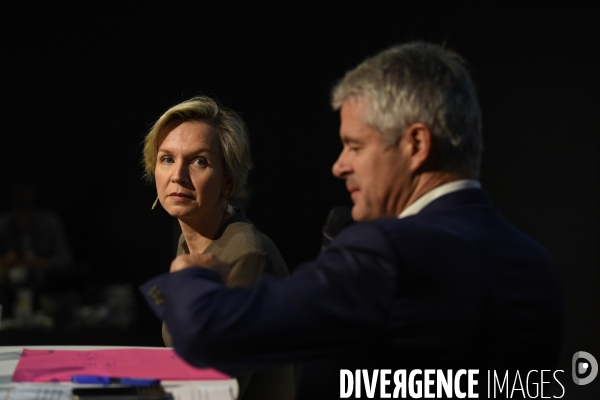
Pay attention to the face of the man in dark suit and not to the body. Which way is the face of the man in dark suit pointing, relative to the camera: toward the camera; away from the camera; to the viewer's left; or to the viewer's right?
to the viewer's left

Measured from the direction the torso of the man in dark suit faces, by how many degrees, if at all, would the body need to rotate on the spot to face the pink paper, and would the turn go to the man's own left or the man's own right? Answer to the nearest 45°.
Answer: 0° — they already face it

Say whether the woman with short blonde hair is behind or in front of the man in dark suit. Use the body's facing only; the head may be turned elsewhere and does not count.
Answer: in front

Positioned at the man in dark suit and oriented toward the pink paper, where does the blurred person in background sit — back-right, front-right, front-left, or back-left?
front-right

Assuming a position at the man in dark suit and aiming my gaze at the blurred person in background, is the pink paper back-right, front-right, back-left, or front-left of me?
front-left

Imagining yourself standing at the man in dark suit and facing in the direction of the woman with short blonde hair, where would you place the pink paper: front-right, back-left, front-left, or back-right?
front-left

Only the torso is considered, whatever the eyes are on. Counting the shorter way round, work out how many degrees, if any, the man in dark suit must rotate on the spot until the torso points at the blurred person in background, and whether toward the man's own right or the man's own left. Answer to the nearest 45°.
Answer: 0° — they already face them

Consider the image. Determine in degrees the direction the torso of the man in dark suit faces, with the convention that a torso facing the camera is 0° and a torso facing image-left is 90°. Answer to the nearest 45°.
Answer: approximately 135°
